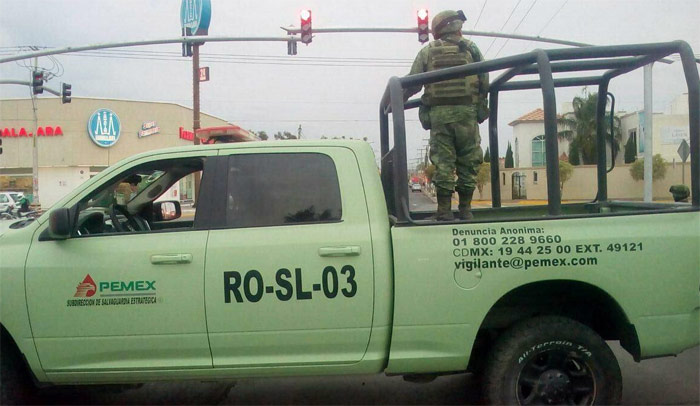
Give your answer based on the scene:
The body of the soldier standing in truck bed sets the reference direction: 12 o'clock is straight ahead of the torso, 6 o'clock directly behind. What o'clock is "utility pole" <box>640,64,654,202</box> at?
The utility pole is roughly at 1 o'clock from the soldier standing in truck bed.

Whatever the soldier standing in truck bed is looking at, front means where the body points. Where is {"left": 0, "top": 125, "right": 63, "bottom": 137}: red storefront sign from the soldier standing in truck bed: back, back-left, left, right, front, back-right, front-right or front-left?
front-left

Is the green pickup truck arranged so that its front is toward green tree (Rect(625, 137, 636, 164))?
no

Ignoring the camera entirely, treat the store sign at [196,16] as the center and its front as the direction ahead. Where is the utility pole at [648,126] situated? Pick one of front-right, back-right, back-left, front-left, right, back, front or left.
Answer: front-left

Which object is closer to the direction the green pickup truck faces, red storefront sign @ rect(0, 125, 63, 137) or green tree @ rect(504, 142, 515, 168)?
the red storefront sign

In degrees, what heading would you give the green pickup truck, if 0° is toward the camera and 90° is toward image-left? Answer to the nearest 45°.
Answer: approximately 90°

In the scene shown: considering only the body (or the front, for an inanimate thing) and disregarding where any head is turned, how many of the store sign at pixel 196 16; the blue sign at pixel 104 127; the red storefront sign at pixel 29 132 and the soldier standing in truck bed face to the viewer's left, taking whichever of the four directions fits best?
0

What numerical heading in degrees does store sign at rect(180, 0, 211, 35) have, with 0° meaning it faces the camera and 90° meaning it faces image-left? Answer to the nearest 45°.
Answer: approximately 0°

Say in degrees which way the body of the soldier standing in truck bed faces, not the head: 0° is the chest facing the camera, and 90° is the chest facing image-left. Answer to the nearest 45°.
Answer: approximately 180°

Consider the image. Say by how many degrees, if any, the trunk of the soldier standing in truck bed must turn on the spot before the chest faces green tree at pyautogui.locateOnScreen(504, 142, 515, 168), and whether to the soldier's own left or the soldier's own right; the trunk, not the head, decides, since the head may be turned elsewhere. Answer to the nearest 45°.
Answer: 0° — they already face it

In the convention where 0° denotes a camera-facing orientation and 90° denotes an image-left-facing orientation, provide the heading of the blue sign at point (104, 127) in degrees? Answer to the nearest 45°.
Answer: approximately 0°

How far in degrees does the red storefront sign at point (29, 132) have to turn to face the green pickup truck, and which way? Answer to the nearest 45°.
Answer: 0° — it already faces it

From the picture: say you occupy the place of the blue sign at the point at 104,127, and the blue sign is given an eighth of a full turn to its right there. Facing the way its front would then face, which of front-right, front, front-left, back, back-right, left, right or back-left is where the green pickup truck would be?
front-left

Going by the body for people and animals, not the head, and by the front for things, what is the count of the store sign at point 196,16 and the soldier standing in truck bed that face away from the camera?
1
